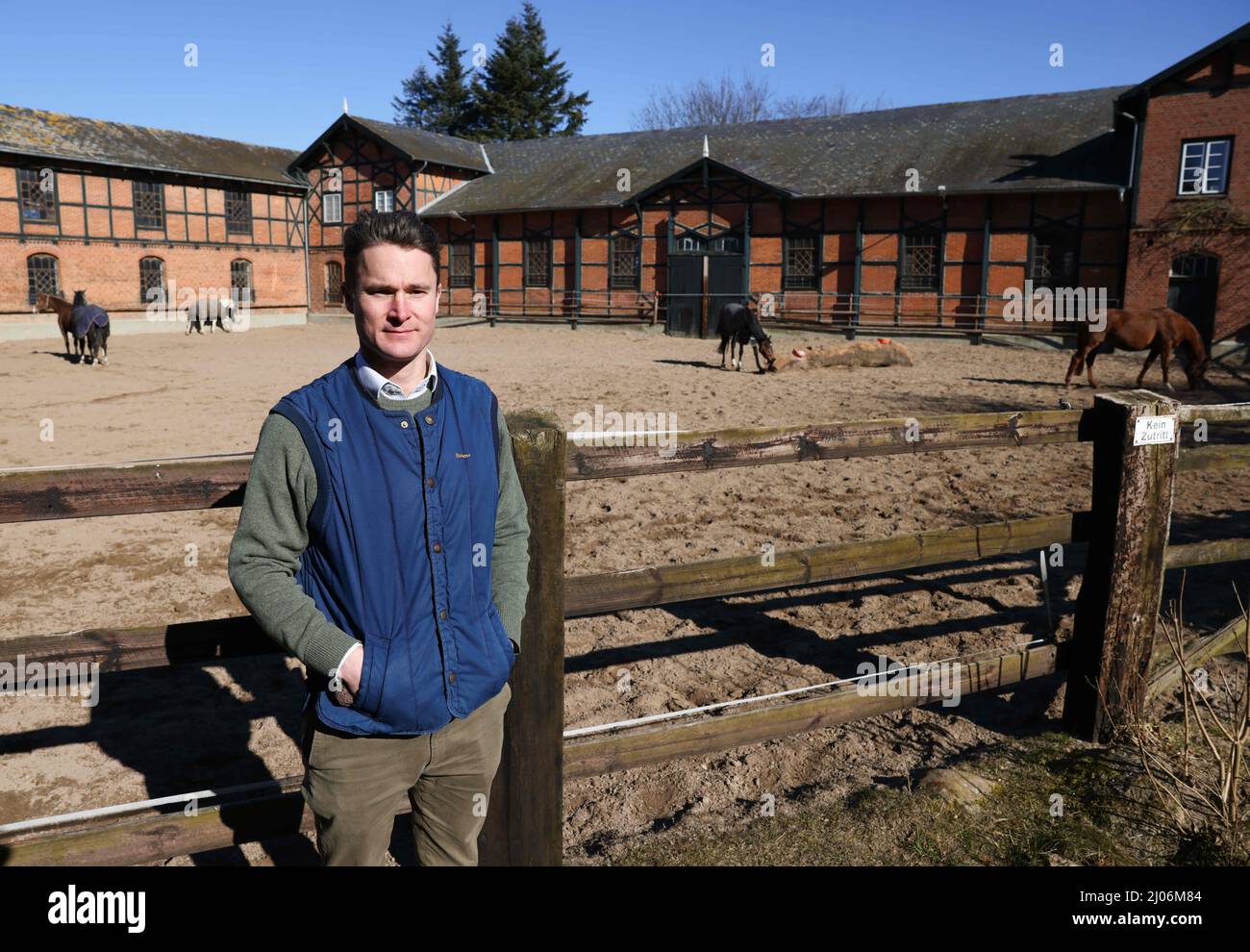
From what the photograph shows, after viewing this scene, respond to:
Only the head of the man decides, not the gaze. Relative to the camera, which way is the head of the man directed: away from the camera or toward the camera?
toward the camera

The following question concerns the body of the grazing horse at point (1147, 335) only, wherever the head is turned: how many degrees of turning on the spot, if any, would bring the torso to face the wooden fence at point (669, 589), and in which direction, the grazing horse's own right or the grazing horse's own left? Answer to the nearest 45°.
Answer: approximately 90° to the grazing horse's own right

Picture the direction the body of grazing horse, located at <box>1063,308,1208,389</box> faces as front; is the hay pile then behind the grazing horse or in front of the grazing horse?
behind

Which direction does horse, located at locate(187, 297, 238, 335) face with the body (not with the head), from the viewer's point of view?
to the viewer's right

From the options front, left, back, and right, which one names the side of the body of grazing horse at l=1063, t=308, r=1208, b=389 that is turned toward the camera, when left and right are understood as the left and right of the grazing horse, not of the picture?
right

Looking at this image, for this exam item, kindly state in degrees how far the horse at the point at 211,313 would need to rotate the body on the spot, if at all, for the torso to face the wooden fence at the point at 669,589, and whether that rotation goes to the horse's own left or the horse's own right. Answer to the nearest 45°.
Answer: approximately 90° to the horse's own right

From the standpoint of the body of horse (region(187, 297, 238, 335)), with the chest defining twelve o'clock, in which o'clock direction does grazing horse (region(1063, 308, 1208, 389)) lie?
The grazing horse is roughly at 2 o'clock from the horse.

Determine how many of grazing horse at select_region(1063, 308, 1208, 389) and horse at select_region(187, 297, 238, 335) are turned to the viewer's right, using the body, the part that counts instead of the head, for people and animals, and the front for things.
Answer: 2

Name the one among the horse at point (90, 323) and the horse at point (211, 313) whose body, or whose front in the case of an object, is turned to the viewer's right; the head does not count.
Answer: the horse at point (211, 313)

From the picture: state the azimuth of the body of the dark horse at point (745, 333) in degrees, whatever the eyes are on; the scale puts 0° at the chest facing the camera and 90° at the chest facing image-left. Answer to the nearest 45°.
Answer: approximately 315°

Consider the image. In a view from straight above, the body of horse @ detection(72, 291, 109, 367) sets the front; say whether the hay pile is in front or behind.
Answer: behind

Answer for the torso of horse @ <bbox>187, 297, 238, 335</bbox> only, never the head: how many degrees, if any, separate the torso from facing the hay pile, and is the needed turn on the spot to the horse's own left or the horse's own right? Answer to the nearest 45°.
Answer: approximately 45° to the horse's own right
